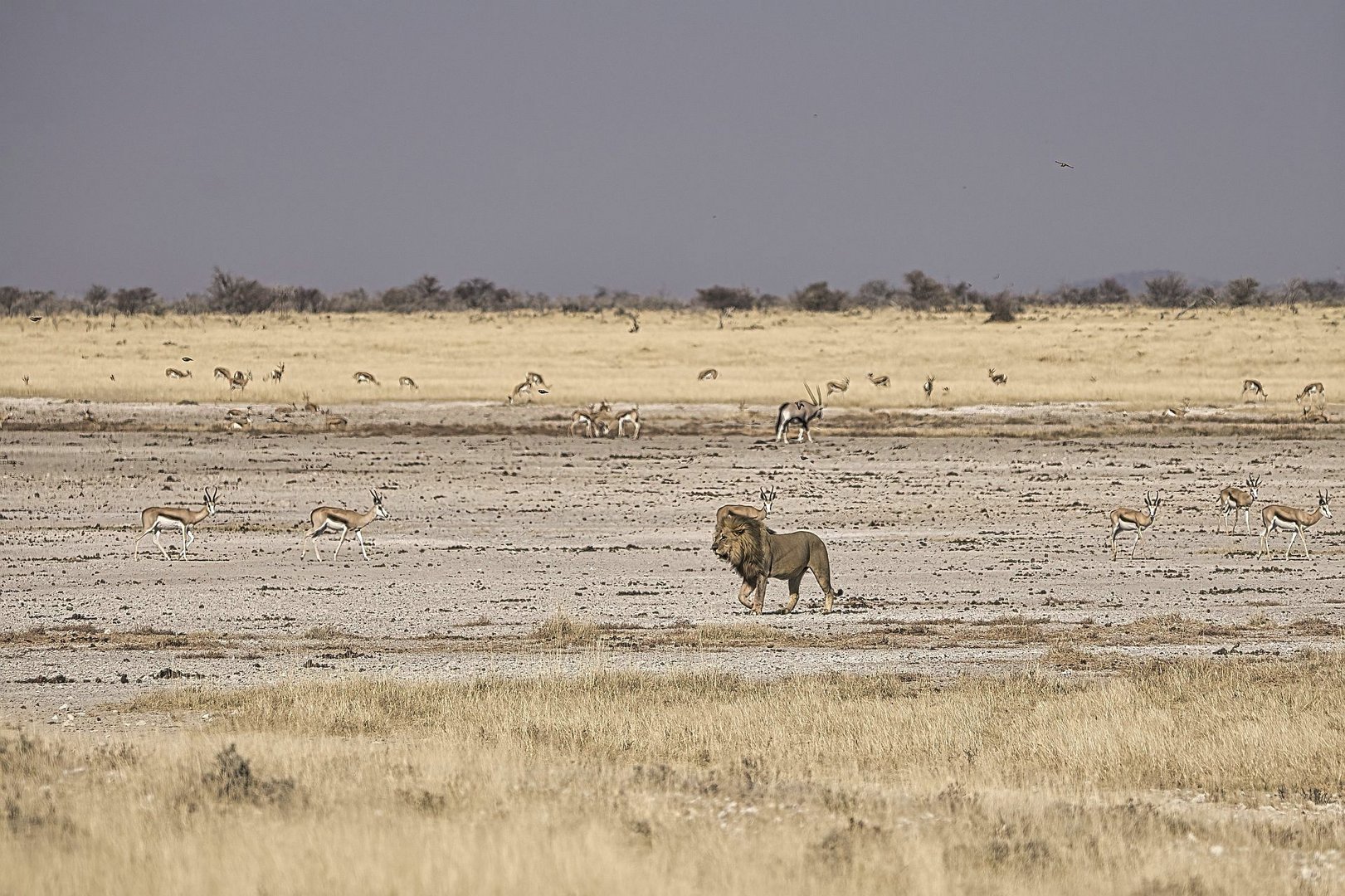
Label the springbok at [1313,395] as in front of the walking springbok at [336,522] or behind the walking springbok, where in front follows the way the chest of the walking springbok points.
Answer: in front

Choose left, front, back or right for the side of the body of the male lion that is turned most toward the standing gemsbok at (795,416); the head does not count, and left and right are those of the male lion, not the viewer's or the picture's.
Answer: right

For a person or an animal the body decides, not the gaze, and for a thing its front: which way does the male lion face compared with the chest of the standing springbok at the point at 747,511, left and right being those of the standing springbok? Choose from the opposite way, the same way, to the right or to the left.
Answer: the opposite way

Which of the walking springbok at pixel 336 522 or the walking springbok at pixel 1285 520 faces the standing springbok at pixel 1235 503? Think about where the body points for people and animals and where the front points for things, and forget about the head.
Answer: the walking springbok at pixel 336 522

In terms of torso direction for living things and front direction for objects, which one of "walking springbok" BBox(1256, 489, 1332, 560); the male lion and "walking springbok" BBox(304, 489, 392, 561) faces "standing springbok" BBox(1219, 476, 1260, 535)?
"walking springbok" BBox(304, 489, 392, 561)

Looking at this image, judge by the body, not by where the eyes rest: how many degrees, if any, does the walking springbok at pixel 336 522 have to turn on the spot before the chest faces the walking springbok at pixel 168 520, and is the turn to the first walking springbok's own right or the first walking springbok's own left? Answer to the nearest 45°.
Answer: approximately 180°

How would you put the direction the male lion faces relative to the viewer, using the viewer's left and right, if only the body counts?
facing to the left of the viewer

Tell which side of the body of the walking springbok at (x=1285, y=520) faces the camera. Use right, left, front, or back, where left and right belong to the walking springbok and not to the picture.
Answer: right

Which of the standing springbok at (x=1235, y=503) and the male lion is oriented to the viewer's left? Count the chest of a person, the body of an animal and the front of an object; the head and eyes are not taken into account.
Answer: the male lion

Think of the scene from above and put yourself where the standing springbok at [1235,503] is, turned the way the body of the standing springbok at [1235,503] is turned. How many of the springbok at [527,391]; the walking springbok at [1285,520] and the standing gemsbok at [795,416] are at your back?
2

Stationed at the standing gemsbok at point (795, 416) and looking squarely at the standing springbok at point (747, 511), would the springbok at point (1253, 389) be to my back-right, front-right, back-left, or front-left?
back-left

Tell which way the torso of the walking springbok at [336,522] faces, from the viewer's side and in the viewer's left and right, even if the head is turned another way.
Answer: facing to the right of the viewer

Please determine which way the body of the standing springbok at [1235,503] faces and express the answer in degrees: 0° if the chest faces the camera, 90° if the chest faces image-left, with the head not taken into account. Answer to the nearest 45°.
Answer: approximately 315°

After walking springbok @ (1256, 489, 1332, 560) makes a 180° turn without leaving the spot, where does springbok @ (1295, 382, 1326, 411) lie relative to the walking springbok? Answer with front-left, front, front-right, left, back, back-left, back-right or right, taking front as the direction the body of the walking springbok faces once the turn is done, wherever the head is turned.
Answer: right

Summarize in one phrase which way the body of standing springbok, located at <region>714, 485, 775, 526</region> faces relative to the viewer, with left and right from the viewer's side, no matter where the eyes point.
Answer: facing to the right of the viewer

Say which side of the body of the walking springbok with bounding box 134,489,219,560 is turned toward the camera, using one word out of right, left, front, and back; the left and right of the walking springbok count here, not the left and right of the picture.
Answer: right
